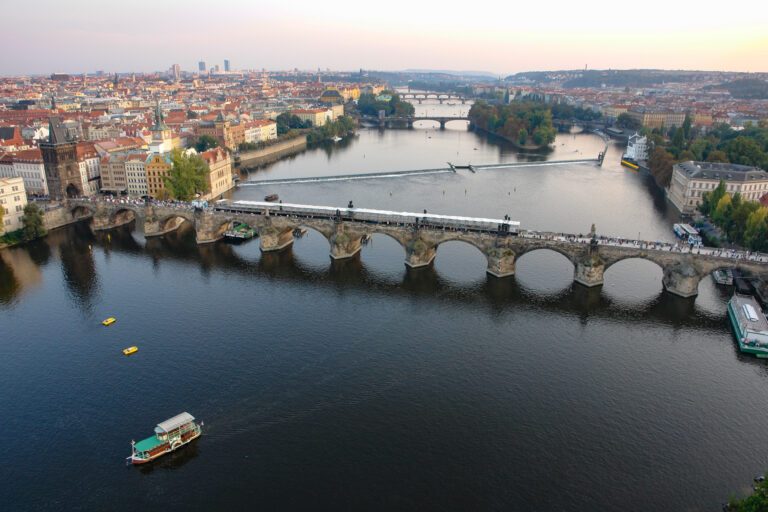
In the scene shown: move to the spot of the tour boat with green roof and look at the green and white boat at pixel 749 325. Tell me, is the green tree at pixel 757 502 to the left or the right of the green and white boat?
right

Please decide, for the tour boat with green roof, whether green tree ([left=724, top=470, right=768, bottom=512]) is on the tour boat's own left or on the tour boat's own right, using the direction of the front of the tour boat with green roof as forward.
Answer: on the tour boat's own left

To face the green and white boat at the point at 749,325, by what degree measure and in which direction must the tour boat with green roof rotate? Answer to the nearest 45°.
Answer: approximately 135° to its left

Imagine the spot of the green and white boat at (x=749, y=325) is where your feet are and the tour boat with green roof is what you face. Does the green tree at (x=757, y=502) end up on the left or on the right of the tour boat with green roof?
left

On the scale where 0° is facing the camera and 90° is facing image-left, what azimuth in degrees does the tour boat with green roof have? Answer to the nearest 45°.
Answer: approximately 45°
